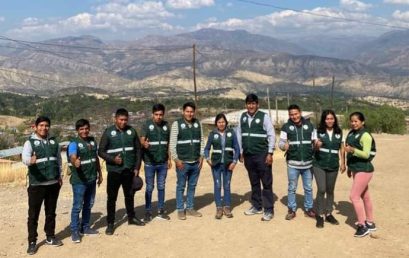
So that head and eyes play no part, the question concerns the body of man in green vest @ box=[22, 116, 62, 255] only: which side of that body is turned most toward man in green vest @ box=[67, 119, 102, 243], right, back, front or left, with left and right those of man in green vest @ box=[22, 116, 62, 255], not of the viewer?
left

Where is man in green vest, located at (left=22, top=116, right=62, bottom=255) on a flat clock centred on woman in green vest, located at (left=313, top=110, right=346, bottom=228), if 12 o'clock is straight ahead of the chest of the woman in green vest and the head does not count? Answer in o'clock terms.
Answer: The man in green vest is roughly at 2 o'clock from the woman in green vest.

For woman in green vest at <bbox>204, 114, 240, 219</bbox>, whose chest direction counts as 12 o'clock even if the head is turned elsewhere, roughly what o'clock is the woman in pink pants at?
The woman in pink pants is roughly at 10 o'clock from the woman in green vest.

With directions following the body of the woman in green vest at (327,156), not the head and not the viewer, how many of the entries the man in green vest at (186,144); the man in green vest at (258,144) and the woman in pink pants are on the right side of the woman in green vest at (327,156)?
2

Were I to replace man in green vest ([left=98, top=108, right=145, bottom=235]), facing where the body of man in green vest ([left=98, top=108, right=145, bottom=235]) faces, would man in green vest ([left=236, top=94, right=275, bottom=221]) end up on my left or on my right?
on my left

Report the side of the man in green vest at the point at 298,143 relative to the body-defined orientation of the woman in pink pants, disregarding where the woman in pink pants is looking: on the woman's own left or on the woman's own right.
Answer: on the woman's own right

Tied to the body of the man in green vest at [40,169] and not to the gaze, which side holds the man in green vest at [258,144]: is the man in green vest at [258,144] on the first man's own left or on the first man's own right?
on the first man's own left
